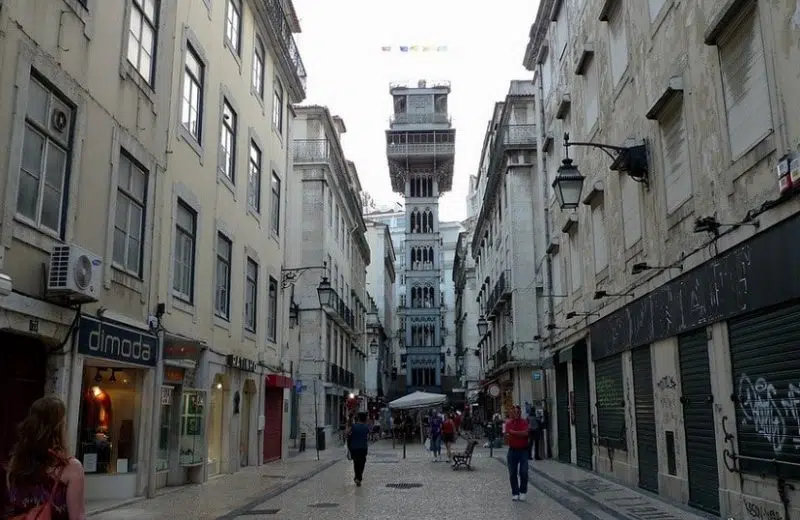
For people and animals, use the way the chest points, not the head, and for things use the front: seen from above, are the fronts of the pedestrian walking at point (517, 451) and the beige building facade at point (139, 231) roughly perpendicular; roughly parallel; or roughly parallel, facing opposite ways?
roughly perpendicular

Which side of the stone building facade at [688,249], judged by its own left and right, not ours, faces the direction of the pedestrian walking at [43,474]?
front

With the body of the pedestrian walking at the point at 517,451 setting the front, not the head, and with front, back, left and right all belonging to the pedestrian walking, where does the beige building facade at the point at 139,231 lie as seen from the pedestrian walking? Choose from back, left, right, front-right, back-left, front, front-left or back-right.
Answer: right

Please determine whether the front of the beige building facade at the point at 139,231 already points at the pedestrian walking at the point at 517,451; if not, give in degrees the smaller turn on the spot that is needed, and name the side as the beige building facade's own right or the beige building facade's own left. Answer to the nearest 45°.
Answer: approximately 45° to the beige building facade's own left

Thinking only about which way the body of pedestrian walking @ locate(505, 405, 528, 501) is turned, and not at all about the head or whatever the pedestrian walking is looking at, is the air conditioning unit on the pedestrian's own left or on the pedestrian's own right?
on the pedestrian's own right

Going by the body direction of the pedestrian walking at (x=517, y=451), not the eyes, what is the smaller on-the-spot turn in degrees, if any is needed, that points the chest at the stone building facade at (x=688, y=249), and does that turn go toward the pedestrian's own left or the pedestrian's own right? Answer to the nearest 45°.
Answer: approximately 45° to the pedestrian's own left

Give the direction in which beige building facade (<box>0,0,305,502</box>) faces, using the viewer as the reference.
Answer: facing the viewer and to the right of the viewer

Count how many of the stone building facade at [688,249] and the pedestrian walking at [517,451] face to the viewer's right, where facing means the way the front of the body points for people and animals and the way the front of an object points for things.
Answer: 0

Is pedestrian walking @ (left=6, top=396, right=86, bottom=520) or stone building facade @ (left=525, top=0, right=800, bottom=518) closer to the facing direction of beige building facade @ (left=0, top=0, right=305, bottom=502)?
the stone building facade

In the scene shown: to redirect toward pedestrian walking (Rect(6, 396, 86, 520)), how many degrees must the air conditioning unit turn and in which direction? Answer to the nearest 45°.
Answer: approximately 45° to its right

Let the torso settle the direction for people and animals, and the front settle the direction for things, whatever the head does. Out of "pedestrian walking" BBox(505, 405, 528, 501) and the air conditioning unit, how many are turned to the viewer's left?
0

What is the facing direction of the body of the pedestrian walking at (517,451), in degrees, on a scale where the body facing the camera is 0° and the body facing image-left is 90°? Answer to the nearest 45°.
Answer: approximately 0°

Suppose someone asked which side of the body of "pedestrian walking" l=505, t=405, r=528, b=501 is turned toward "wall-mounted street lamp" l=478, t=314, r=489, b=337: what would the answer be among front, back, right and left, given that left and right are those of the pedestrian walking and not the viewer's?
back

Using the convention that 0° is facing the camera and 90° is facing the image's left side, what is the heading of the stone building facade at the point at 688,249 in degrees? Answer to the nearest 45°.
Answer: approximately 45°
